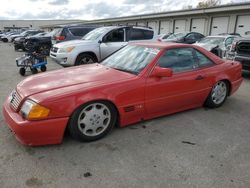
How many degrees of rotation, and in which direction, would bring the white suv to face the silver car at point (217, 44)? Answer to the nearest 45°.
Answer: approximately 135° to its left

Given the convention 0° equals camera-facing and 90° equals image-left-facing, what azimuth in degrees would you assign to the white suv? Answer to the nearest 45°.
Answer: approximately 45°

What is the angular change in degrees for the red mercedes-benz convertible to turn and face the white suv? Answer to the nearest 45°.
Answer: approximately 135° to its right

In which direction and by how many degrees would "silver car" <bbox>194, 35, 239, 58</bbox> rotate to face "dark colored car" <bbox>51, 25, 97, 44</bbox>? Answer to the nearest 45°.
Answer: approximately 45° to its right

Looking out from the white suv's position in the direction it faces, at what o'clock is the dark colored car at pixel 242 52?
The dark colored car is roughly at 8 o'clock from the white suv.

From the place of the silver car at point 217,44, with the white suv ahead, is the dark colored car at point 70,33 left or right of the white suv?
right

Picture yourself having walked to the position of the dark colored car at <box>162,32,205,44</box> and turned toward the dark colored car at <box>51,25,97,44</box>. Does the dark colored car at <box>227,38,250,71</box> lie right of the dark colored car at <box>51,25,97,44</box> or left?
left

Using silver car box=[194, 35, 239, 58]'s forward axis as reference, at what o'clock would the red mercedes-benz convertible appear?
The red mercedes-benz convertible is roughly at 11 o'clock from the silver car.

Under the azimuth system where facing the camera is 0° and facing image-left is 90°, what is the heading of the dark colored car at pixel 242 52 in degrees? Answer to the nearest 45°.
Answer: approximately 45°

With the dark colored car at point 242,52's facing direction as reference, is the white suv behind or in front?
in front

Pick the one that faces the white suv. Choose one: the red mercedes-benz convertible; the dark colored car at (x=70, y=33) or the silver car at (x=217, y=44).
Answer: the silver car

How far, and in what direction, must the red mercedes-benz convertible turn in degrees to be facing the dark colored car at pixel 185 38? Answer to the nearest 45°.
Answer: approximately 135° to its right
